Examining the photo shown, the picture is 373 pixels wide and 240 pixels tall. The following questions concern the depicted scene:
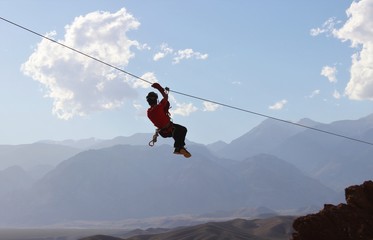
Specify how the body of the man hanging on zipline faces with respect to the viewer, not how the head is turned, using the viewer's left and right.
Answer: facing to the right of the viewer

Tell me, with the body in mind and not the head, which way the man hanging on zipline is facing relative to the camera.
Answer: to the viewer's right
